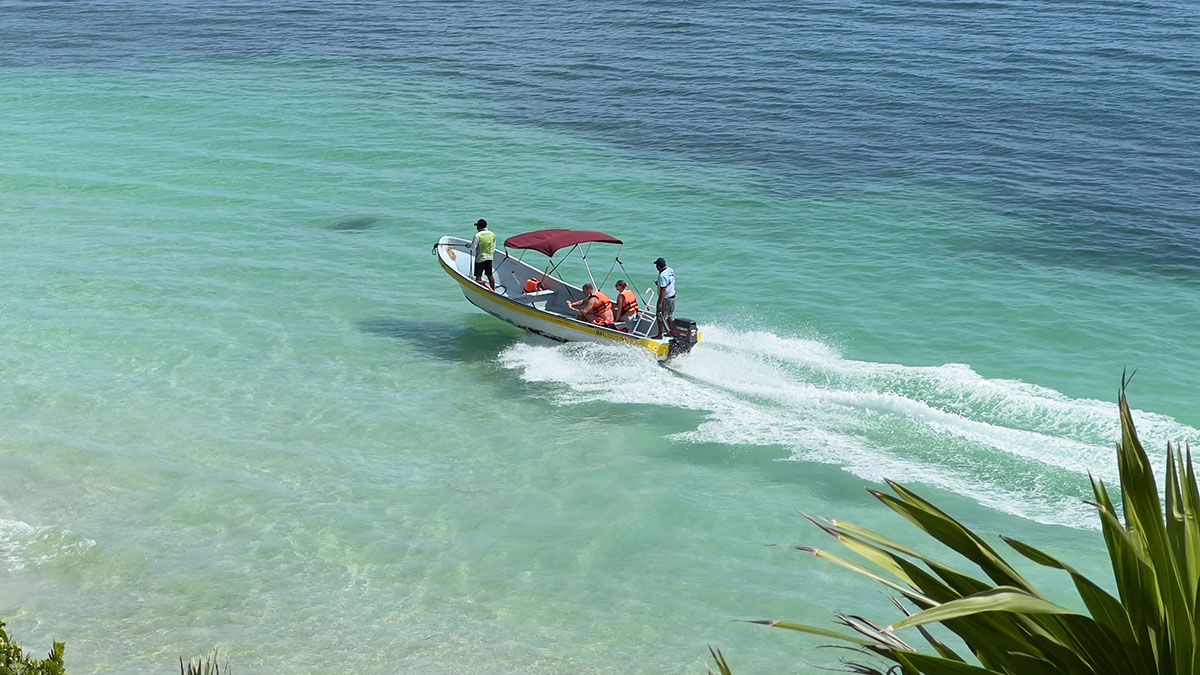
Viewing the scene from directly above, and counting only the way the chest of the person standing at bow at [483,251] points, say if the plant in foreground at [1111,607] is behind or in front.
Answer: behind

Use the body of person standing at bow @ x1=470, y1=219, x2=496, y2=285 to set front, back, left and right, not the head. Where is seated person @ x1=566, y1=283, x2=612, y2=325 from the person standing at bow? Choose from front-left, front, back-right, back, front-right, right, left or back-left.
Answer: back

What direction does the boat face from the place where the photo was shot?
facing away from the viewer and to the left of the viewer

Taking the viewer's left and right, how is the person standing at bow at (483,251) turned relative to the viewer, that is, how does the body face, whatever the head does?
facing away from the viewer and to the left of the viewer

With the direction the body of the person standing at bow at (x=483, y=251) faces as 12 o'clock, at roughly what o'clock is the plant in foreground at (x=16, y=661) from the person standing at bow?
The plant in foreground is roughly at 8 o'clock from the person standing at bow.

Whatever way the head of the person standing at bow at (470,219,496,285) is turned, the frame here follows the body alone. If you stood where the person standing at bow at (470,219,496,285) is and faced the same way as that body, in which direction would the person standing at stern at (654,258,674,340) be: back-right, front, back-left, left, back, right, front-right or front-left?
back

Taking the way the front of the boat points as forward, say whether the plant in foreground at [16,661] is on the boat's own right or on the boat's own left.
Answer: on the boat's own left

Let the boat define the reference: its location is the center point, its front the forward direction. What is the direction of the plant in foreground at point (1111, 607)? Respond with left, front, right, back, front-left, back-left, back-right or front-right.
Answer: back-left
